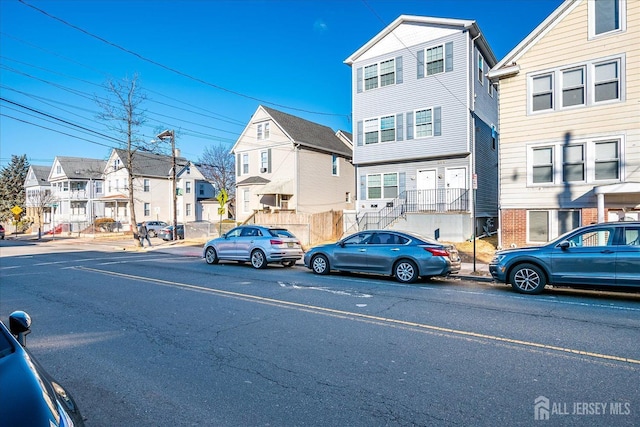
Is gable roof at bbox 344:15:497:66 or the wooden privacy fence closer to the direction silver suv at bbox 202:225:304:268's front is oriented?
the wooden privacy fence

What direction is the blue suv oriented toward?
to the viewer's left

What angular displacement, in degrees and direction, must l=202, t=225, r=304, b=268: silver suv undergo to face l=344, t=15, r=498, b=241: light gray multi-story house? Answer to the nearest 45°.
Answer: approximately 90° to its right

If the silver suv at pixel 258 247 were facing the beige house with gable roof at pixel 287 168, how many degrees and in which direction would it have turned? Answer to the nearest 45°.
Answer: approximately 45° to its right

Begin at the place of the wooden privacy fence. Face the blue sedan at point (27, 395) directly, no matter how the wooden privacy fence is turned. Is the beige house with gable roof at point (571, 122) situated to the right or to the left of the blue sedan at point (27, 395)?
left

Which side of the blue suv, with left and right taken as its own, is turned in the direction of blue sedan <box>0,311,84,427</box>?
left

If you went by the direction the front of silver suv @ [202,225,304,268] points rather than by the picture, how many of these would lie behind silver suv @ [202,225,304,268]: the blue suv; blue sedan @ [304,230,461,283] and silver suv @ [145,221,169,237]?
2

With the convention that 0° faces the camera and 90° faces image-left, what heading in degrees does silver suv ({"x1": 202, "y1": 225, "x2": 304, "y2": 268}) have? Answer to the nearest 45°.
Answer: approximately 135°

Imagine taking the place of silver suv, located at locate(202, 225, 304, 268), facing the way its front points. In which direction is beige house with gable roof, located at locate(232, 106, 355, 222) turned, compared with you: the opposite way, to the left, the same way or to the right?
to the left

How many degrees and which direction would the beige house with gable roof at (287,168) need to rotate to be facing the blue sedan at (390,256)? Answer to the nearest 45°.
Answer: approximately 45° to its left

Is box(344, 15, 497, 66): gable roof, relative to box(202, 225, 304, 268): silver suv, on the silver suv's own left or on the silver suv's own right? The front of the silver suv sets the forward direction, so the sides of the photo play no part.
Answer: on the silver suv's own right

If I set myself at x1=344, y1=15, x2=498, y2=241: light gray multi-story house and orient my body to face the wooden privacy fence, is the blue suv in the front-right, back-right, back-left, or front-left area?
back-left

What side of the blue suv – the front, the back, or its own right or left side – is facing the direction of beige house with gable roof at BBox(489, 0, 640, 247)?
right

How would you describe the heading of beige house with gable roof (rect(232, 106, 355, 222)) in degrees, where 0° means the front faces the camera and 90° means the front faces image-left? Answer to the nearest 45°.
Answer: approximately 45°
